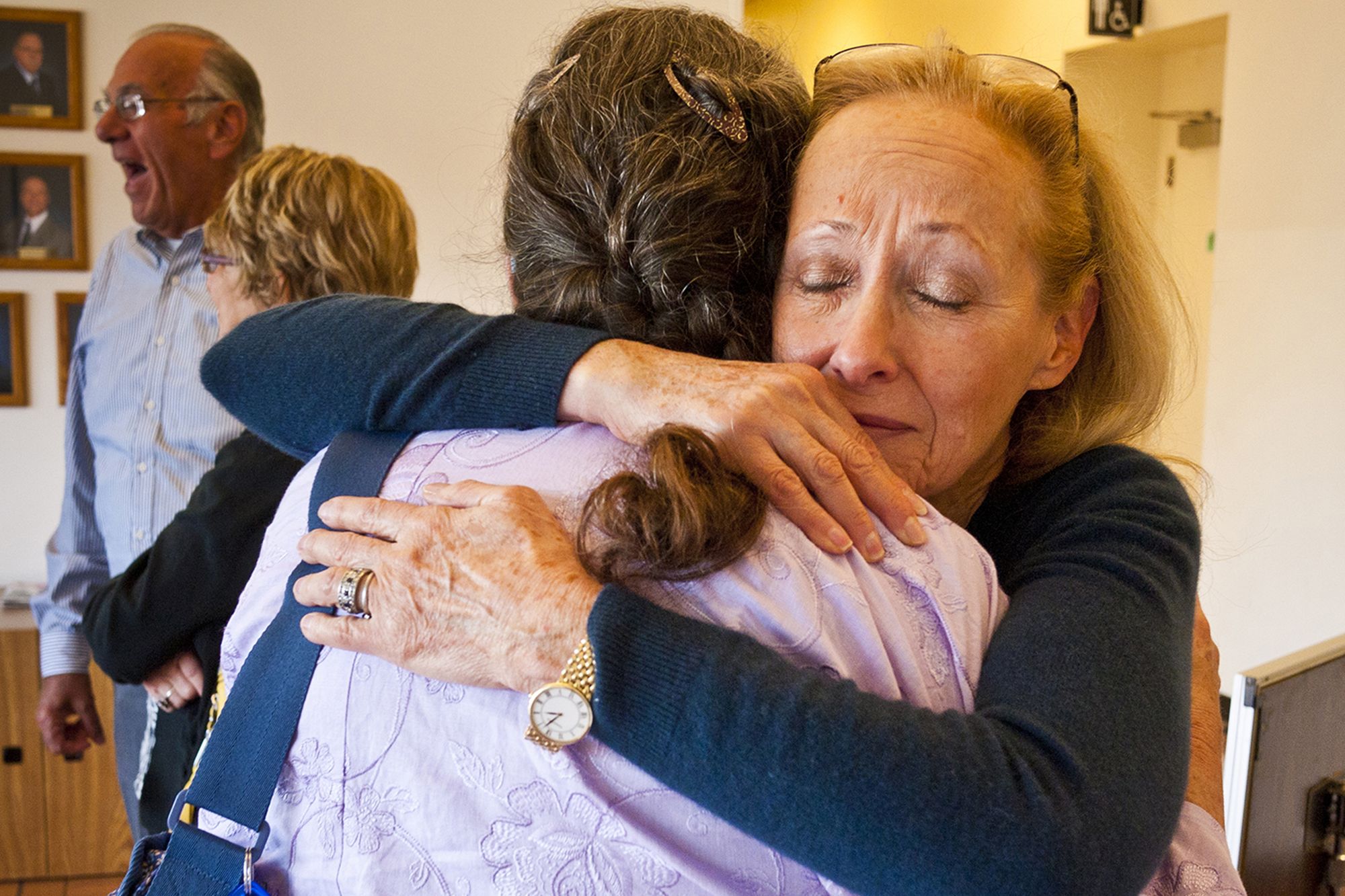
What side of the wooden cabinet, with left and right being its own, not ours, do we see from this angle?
front

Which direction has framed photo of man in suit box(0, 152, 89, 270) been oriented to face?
toward the camera

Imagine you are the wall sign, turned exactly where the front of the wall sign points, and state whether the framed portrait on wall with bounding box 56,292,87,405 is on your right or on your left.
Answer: on your right

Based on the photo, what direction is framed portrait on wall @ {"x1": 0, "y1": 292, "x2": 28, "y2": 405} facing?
toward the camera

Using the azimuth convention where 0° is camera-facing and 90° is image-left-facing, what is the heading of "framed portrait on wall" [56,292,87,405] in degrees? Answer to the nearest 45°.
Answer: approximately 0°

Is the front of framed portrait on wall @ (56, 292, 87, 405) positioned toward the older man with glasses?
yes

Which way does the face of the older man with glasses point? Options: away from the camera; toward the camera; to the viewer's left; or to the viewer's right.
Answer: to the viewer's left

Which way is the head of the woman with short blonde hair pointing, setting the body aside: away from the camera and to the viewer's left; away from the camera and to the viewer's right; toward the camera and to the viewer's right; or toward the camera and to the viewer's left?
away from the camera and to the viewer's left
